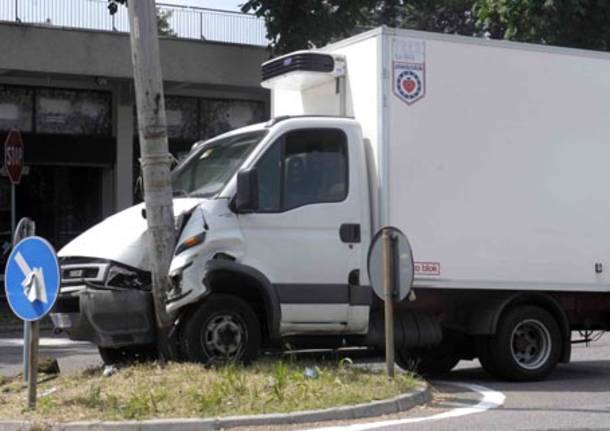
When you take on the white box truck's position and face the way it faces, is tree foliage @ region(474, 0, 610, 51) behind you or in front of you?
behind

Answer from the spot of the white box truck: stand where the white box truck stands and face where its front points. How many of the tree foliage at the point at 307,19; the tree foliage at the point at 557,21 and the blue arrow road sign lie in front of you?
1

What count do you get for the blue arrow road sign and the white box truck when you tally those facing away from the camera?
0

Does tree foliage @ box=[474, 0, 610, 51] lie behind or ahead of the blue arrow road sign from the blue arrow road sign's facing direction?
behind

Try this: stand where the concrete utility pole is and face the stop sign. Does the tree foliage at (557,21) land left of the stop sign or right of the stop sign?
right

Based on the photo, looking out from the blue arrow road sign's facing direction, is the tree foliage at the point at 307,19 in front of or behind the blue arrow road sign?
behind

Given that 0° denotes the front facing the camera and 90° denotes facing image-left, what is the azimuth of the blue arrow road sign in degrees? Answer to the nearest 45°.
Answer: approximately 45°

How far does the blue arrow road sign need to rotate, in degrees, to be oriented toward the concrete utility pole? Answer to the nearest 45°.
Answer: approximately 180°
